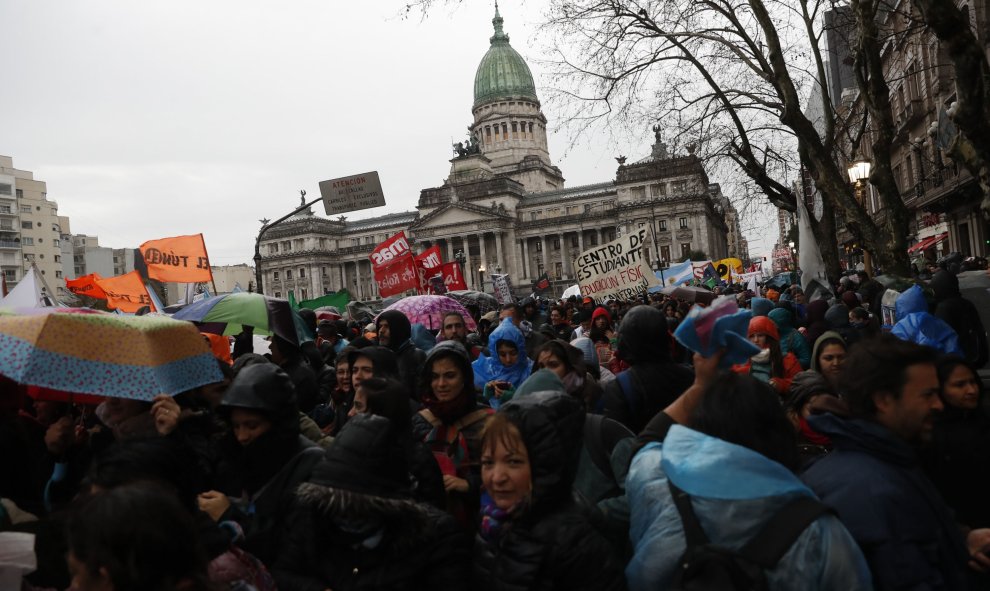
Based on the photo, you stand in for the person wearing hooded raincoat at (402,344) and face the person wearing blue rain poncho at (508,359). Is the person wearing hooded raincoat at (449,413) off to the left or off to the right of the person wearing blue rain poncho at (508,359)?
right

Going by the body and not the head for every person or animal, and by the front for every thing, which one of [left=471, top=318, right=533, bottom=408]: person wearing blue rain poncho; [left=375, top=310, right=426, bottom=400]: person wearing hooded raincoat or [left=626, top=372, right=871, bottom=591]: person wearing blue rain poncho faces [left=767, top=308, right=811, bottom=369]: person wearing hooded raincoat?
[left=626, top=372, right=871, bottom=591]: person wearing blue rain poncho

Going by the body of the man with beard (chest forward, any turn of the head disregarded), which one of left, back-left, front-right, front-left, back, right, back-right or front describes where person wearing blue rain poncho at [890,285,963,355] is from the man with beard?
left

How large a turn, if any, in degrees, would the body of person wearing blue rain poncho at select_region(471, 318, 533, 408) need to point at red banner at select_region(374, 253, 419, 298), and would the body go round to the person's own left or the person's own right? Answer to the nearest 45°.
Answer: approximately 180°

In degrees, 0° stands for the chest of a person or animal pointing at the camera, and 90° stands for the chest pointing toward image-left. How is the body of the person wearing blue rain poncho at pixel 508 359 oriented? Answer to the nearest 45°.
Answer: approximately 0°

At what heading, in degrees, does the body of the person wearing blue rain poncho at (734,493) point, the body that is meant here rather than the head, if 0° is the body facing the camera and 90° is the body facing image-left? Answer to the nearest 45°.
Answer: approximately 180°

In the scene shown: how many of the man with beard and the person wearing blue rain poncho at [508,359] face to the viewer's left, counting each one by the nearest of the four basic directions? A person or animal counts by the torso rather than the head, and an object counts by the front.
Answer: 0

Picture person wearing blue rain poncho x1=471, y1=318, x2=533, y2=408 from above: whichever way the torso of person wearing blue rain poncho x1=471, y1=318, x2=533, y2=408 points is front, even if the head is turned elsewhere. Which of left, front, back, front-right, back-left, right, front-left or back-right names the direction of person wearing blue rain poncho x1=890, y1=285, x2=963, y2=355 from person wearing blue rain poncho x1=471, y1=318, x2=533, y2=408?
left

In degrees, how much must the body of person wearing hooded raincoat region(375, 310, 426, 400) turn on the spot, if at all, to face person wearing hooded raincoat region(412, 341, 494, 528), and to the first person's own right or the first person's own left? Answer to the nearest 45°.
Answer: approximately 90° to the first person's own left
